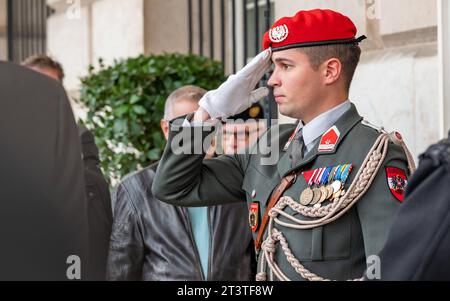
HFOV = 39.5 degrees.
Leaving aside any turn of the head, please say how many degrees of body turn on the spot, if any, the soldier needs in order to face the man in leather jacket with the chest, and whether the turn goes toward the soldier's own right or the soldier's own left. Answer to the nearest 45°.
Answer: approximately 90° to the soldier's own right

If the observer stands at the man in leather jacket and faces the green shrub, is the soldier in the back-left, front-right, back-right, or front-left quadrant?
back-right

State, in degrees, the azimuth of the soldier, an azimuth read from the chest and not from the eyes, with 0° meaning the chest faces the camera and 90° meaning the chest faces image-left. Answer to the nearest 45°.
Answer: approximately 45°

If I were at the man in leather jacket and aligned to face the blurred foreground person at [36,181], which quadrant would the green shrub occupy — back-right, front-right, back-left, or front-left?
back-right

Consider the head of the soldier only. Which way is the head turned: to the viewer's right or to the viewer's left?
to the viewer's left
